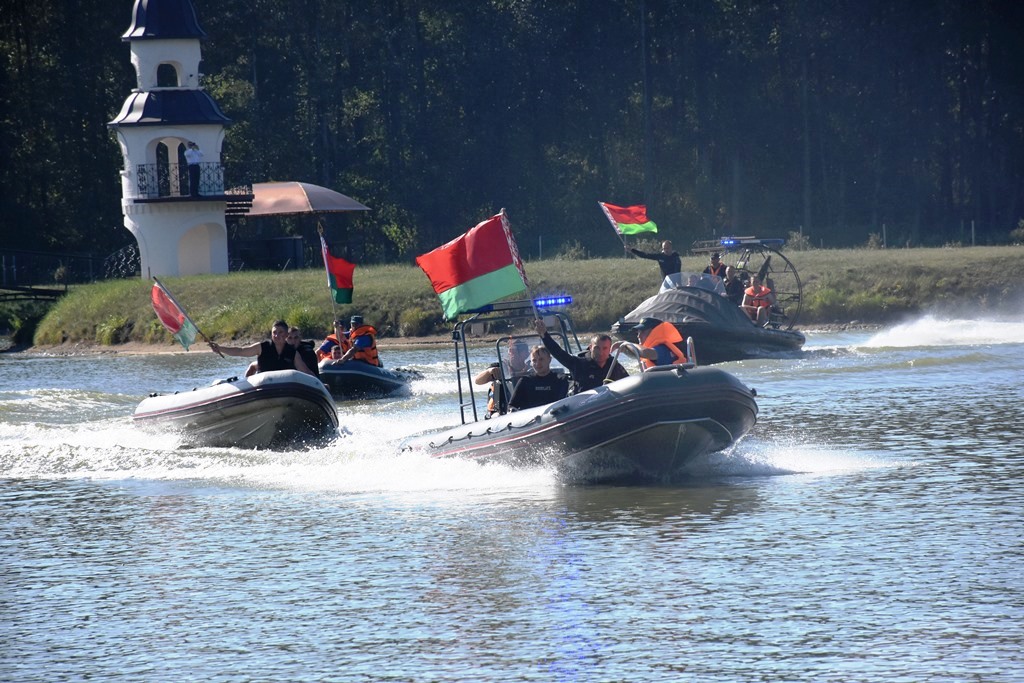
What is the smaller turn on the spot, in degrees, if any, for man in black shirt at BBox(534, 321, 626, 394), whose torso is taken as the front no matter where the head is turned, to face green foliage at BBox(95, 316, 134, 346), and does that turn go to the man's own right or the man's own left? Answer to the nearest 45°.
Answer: approximately 180°

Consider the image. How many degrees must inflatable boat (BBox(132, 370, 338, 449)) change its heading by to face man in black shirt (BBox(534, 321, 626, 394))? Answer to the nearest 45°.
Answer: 0° — it already faces them

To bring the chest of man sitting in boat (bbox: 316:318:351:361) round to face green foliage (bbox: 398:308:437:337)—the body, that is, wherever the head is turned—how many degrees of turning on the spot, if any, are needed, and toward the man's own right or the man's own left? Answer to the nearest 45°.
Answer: approximately 135° to the man's own left

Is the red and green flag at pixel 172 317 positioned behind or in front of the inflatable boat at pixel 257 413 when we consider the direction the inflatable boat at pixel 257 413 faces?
behind

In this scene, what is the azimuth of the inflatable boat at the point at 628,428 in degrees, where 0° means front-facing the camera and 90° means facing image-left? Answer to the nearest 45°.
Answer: approximately 315°

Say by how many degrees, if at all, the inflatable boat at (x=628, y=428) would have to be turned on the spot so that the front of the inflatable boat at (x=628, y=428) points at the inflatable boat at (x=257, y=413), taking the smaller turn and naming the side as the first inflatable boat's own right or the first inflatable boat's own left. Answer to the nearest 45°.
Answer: approximately 180°
